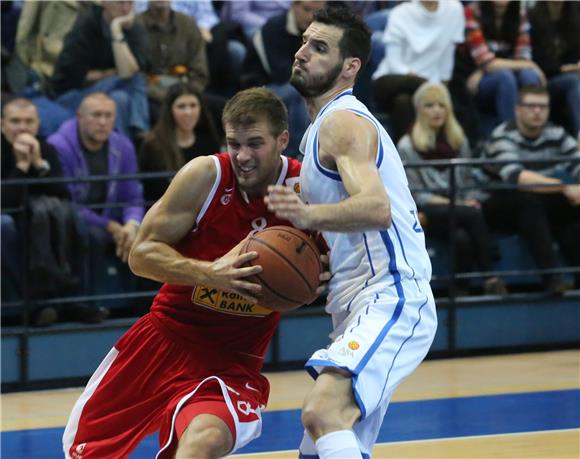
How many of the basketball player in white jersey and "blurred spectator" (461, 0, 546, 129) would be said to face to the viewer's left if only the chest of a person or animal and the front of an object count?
1

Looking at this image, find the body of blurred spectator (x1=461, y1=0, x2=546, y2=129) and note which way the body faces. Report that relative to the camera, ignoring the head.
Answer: toward the camera

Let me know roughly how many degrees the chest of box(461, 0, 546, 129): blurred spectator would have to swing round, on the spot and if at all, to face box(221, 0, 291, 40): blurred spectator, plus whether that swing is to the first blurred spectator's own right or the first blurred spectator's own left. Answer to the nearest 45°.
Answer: approximately 90° to the first blurred spectator's own right

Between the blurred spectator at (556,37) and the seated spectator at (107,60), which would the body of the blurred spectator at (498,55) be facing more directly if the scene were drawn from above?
the seated spectator

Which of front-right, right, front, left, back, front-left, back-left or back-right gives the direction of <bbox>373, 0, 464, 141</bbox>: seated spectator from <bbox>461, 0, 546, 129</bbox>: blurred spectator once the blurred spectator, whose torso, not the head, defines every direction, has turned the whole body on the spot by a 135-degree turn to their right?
left

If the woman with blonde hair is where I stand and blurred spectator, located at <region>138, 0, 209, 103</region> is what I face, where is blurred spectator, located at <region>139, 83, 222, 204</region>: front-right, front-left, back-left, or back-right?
front-left

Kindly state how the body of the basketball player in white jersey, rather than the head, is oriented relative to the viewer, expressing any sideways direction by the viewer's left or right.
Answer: facing to the left of the viewer

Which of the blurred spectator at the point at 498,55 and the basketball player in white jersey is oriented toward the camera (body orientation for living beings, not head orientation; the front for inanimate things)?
the blurred spectator

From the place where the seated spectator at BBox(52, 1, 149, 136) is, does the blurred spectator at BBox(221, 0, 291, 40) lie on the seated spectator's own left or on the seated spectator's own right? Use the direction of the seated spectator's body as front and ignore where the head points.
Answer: on the seated spectator's own left

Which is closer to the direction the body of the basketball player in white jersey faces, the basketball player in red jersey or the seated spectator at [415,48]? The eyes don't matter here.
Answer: the basketball player in red jersey

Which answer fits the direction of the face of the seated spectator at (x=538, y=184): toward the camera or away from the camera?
toward the camera

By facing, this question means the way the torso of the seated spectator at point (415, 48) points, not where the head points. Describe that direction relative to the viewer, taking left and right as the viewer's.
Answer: facing the viewer and to the left of the viewer

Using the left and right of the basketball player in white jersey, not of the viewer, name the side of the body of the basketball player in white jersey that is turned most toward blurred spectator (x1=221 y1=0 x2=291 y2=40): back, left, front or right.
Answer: right

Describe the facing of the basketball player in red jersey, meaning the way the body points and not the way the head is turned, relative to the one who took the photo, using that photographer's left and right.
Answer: facing the viewer and to the right of the viewer

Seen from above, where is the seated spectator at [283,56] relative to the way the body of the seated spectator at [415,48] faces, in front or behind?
in front

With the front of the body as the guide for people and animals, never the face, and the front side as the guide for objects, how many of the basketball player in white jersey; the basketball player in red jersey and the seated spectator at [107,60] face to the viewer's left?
1

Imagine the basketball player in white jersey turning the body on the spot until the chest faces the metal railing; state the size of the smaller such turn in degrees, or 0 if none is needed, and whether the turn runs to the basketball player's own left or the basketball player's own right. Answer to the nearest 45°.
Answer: approximately 90° to the basketball player's own right
